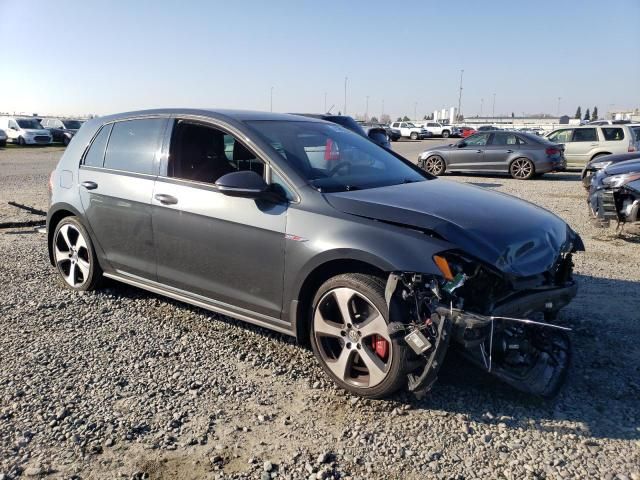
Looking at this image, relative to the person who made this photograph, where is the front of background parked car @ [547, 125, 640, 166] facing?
facing to the left of the viewer

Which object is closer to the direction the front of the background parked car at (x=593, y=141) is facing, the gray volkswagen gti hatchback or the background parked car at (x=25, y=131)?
the background parked car

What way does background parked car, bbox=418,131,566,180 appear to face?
to the viewer's left

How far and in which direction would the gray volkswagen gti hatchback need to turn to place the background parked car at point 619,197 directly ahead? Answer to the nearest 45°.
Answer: approximately 90° to its left

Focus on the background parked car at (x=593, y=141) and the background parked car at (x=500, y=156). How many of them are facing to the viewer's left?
2

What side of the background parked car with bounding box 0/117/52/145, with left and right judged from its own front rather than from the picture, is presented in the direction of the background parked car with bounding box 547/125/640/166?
front

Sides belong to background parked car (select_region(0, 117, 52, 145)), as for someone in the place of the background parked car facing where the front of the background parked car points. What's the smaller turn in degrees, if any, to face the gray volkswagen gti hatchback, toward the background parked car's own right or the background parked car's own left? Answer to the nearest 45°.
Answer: approximately 45° to the background parked car's own right

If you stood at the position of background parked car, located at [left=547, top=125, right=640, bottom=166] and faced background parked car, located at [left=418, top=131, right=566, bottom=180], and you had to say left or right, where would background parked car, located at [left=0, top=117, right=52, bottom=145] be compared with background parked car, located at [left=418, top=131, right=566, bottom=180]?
right

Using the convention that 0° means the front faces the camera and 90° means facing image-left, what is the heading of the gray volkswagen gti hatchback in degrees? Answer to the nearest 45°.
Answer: approximately 315°

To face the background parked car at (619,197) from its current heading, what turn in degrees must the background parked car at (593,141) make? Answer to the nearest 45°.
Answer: approximately 90° to its left

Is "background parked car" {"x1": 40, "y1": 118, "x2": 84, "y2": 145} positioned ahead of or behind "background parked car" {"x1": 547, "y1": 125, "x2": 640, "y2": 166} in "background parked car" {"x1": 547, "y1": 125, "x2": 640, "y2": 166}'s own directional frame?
ahead

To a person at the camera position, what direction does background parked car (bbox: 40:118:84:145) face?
facing the viewer and to the right of the viewer
